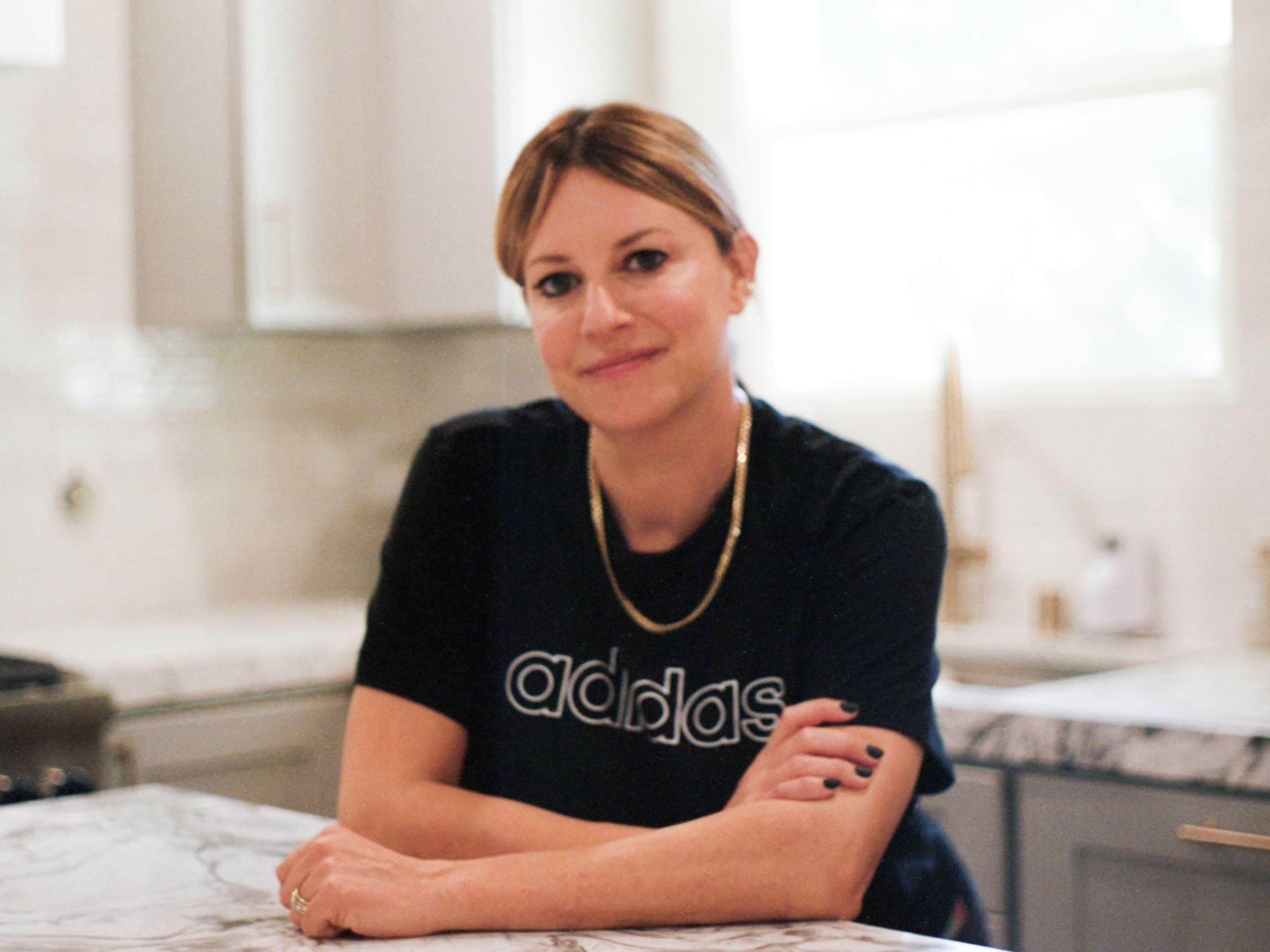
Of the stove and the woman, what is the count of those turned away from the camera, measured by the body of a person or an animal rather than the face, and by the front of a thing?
0

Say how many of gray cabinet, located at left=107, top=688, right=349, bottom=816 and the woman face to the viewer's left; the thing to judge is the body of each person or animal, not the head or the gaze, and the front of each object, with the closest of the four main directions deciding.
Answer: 0

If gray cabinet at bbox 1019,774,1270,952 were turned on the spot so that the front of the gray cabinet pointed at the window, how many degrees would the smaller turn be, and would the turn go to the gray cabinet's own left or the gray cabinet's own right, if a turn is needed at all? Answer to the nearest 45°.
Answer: approximately 135° to the gray cabinet's own right

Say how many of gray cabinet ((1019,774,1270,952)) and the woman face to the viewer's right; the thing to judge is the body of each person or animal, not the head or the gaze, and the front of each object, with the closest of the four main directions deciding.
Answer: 0

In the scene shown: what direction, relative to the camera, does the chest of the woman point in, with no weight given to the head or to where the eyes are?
toward the camera

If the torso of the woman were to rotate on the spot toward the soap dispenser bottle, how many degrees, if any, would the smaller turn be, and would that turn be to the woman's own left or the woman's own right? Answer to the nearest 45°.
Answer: approximately 135° to the woman's own left

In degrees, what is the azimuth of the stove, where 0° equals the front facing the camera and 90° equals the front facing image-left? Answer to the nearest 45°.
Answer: approximately 315°

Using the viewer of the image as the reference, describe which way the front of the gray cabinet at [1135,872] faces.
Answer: facing the viewer and to the left of the viewer

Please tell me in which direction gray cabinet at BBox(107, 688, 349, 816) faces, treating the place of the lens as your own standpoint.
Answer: facing the viewer and to the right of the viewer
